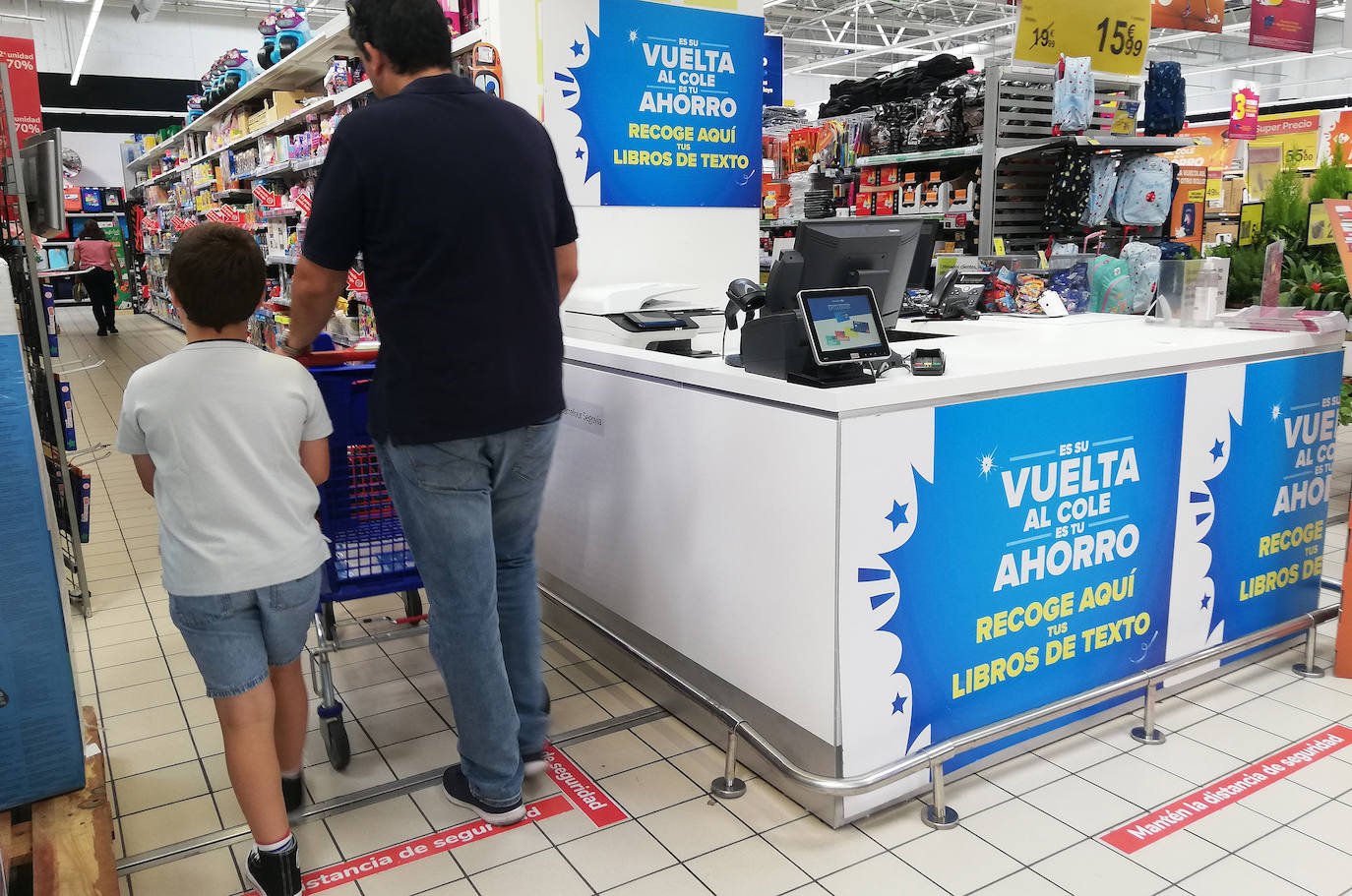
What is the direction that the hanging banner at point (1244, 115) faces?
toward the camera

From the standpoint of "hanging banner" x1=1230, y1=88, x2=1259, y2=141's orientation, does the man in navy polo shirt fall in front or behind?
in front

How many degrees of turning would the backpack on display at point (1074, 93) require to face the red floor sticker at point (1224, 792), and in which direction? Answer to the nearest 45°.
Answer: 0° — it already faces it

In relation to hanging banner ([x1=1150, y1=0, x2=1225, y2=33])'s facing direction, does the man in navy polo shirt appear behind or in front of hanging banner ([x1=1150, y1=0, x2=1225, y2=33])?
in front

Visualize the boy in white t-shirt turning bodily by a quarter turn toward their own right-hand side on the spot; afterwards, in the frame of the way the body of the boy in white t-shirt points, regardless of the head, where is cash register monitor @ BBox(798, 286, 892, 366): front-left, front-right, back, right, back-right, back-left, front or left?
front

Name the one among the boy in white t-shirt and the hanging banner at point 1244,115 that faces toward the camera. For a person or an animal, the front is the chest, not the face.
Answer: the hanging banner

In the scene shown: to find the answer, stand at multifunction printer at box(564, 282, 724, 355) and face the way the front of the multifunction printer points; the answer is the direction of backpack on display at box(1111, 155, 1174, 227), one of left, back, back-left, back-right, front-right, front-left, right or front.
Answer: left

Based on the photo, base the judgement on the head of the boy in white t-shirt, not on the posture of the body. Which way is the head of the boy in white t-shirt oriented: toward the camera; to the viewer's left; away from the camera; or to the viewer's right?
away from the camera

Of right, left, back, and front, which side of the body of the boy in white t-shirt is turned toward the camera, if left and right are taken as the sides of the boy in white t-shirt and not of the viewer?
back

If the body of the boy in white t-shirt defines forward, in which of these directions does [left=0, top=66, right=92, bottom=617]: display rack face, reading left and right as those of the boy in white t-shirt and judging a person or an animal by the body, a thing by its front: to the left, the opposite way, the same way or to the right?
to the right

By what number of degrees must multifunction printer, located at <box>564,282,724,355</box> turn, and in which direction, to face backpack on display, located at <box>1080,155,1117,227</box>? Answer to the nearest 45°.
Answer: approximately 90° to its left

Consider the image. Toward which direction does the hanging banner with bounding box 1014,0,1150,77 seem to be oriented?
toward the camera

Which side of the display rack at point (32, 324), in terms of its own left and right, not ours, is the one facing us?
right
